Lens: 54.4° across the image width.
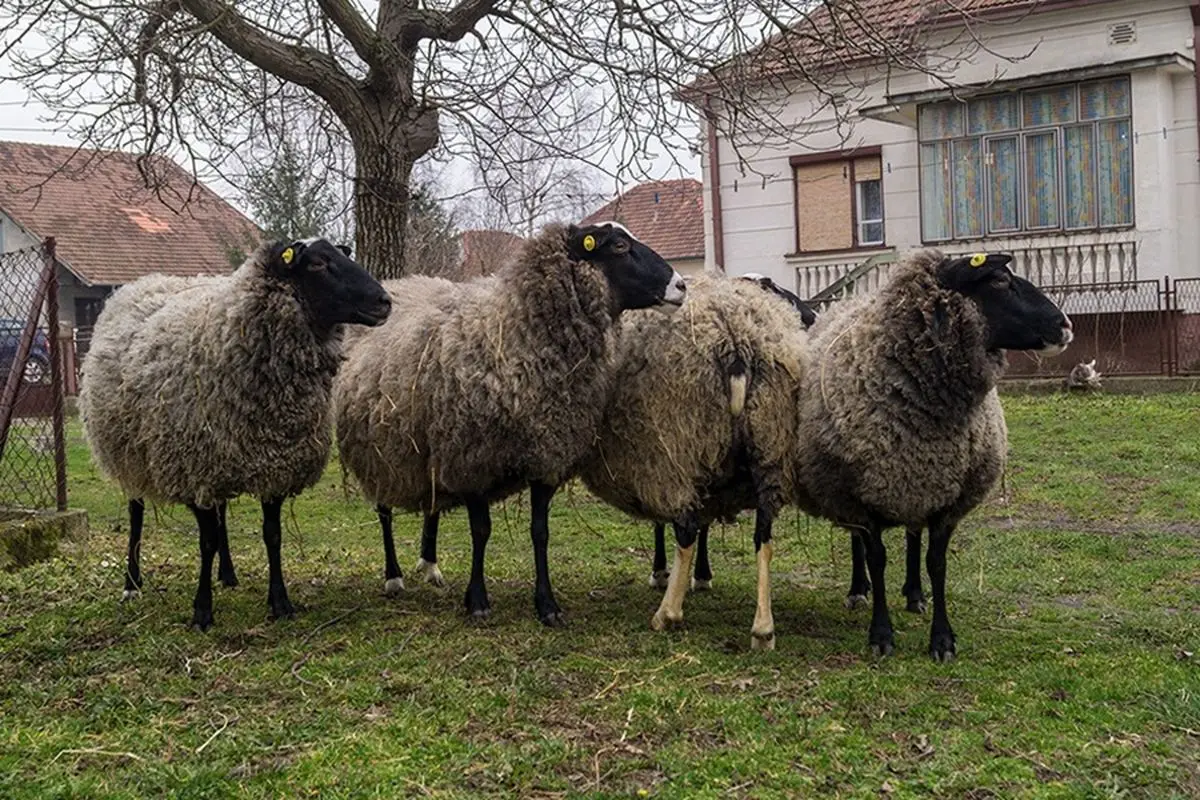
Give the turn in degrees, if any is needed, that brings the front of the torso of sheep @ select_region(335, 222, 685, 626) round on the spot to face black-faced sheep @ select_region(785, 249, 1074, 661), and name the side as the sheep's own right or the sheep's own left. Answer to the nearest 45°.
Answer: approximately 45° to the sheep's own left

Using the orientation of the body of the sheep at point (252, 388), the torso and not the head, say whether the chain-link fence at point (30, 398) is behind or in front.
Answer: behind

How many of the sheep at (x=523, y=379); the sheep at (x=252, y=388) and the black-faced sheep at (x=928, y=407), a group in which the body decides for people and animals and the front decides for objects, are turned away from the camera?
0

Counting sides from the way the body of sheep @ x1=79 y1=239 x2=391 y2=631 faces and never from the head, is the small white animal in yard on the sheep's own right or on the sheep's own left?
on the sheep's own left

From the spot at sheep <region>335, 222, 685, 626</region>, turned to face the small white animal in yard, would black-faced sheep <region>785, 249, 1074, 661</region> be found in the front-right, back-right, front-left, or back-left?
front-right

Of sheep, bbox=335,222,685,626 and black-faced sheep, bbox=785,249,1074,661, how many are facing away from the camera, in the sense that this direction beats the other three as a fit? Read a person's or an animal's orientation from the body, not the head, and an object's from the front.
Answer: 0

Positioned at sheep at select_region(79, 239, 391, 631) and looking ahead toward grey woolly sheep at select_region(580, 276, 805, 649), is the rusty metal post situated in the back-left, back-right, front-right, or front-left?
back-left

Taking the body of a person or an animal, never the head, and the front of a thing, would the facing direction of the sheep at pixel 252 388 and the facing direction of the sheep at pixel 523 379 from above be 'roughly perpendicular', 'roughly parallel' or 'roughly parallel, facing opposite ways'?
roughly parallel

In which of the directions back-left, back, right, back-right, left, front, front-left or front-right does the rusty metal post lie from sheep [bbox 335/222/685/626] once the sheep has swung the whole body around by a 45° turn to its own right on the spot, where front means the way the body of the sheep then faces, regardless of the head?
back-right

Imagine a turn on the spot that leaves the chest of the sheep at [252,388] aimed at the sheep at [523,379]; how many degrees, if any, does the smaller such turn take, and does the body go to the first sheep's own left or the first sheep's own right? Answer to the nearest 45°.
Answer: approximately 45° to the first sheep's own left

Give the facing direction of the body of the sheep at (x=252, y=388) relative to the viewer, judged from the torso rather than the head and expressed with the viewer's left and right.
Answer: facing the viewer and to the right of the viewer

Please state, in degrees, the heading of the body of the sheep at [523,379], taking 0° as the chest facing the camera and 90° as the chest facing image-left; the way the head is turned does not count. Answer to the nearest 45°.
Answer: approximately 315°
